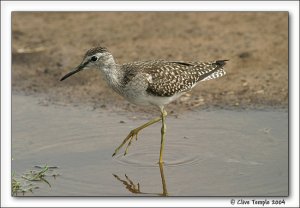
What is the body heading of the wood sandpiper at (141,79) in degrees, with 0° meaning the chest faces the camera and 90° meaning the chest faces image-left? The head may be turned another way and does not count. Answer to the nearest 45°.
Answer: approximately 90°
